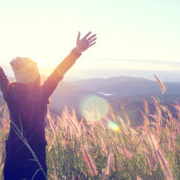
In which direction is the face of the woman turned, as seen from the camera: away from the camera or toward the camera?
away from the camera

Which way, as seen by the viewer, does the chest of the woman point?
away from the camera
